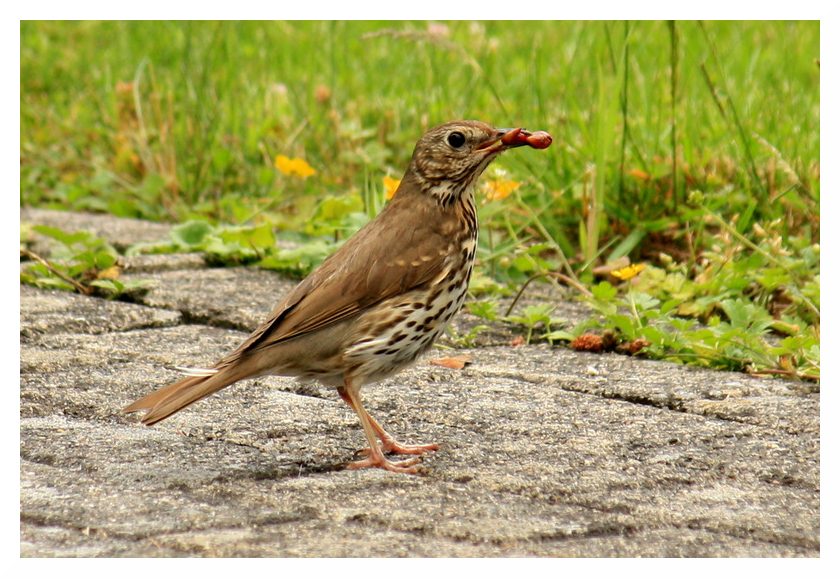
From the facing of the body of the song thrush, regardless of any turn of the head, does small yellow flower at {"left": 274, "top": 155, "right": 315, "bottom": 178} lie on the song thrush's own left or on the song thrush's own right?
on the song thrush's own left

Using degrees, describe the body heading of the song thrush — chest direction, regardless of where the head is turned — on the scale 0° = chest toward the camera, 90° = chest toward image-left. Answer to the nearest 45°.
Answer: approximately 270°

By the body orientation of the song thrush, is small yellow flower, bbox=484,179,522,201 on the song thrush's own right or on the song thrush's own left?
on the song thrush's own left
